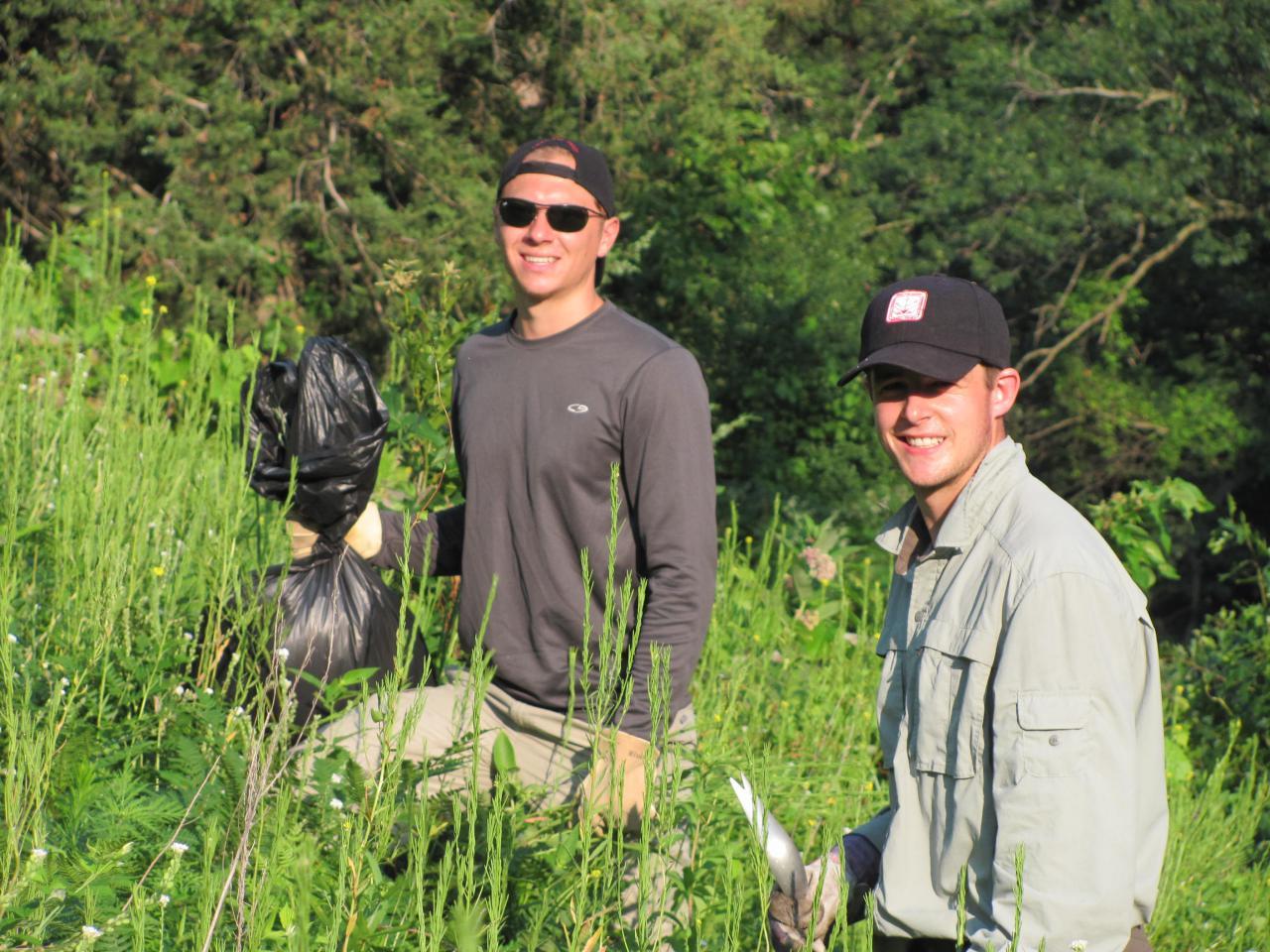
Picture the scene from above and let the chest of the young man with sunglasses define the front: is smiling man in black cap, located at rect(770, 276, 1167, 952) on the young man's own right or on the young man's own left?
on the young man's own left

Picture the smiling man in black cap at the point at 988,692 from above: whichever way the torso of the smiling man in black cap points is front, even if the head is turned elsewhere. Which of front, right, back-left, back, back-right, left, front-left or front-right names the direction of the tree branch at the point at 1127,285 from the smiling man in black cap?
back-right

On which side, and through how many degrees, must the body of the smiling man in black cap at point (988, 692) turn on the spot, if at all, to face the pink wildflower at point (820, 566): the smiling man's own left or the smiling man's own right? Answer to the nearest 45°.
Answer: approximately 135° to the smiling man's own right

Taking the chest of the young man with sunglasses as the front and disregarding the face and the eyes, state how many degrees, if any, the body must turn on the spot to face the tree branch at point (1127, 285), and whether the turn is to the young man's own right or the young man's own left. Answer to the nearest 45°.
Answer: approximately 180°

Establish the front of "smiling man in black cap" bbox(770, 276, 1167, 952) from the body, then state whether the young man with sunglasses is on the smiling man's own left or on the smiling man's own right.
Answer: on the smiling man's own right

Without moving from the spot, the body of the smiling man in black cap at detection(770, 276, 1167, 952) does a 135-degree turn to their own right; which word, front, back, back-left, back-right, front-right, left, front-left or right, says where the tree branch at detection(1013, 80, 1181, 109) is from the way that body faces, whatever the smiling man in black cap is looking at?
front

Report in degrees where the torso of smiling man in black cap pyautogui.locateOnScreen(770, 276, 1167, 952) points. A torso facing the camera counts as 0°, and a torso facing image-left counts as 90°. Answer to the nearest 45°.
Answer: approximately 45°

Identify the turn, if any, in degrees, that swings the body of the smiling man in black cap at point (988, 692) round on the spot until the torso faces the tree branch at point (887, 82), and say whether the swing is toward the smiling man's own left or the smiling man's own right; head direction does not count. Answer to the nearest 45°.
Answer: approximately 135° to the smiling man's own right

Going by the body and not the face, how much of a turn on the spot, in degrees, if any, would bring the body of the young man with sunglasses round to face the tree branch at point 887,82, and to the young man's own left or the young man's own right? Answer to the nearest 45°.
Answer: approximately 135° to the young man's own right

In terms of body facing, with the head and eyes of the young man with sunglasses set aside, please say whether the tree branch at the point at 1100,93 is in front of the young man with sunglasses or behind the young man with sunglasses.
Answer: behind

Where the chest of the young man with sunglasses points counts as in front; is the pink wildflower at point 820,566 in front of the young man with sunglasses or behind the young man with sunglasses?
behind
